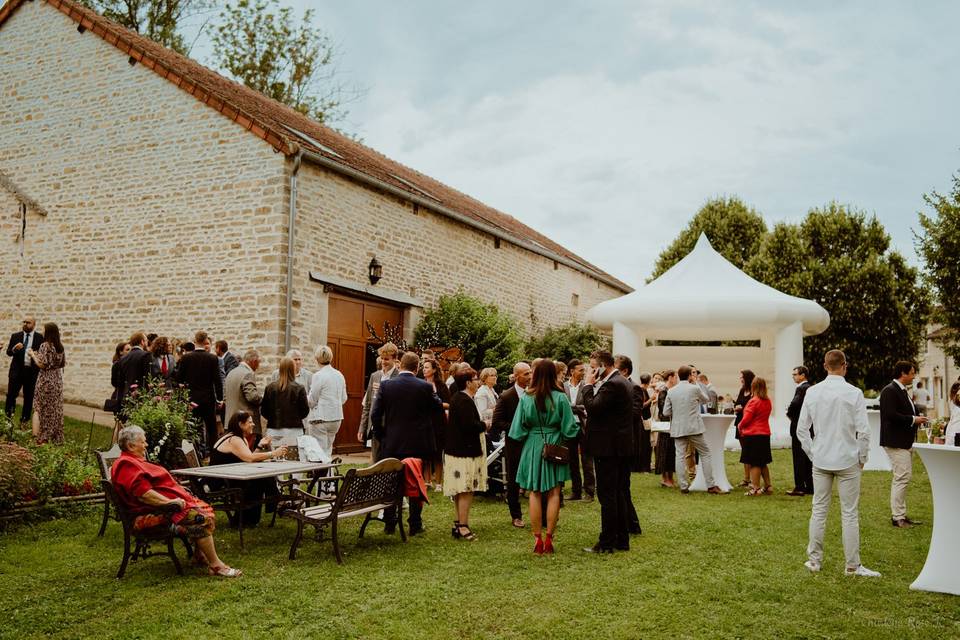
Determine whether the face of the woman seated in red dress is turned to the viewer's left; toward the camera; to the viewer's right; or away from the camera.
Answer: to the viewer's right

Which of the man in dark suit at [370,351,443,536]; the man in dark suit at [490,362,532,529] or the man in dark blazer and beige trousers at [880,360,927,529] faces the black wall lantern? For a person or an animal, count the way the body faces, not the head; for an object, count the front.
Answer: the man in dark suit at [370,351,443,536]

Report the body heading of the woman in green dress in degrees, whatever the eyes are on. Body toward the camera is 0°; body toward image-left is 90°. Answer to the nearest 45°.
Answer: approximately 180°

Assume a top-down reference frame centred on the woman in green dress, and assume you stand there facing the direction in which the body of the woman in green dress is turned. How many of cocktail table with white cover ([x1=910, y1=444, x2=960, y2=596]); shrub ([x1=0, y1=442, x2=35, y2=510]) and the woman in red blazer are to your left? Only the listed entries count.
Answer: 1

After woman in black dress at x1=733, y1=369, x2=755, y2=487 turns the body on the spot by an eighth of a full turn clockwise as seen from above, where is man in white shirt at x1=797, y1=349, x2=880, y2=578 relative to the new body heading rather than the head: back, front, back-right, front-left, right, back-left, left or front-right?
back-left

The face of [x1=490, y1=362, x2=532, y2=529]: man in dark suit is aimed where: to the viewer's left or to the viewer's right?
to the viewer's right

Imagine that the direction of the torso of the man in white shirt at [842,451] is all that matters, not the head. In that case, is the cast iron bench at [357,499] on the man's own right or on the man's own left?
on the man's own left

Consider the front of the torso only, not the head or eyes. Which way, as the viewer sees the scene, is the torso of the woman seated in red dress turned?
to the viewer's right

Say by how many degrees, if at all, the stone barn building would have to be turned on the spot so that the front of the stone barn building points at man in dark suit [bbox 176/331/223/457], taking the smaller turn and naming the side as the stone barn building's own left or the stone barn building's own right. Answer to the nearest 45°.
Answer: approximately 45° to the stone barn building's own right

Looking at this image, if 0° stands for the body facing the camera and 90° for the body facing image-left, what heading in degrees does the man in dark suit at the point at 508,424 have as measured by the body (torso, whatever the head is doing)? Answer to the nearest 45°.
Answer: approximately 315°

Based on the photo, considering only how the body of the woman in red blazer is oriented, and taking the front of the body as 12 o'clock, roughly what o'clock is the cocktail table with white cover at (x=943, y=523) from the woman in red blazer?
The cocktail table with white cover is roughly at 7 o'clock from the woman in red blazer.

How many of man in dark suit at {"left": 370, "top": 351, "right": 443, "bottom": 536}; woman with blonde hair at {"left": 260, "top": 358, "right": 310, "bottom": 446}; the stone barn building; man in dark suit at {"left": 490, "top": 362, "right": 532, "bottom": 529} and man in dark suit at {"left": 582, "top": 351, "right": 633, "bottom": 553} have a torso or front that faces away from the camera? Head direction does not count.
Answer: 2
